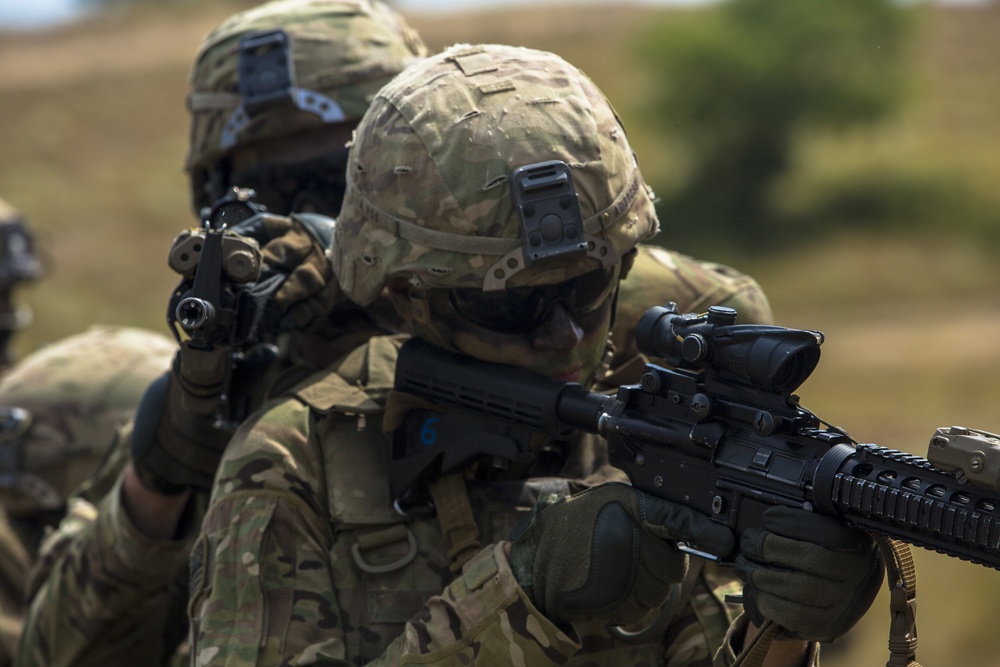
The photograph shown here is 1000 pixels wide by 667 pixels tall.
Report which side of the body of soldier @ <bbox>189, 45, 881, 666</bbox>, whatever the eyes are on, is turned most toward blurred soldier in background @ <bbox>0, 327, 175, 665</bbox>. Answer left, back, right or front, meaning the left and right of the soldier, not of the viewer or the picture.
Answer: back

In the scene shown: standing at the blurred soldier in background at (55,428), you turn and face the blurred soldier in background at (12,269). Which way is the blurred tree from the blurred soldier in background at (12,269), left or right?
right

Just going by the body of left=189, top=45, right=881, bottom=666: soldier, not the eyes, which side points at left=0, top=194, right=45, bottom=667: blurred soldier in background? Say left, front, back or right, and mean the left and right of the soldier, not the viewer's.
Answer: back

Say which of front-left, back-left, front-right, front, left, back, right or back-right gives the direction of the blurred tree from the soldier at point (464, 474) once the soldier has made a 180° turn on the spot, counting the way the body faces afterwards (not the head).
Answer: front-right

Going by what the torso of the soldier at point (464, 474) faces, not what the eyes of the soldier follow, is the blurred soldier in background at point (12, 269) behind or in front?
behind

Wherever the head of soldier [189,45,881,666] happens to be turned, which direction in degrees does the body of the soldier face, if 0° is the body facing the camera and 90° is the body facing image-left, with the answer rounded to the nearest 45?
approximately 315°

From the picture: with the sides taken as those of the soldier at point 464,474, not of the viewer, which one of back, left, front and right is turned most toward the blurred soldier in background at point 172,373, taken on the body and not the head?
back

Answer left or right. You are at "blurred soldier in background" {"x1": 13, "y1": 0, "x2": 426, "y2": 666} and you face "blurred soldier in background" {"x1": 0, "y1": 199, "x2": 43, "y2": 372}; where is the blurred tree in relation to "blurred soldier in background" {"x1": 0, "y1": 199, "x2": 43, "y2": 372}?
right
